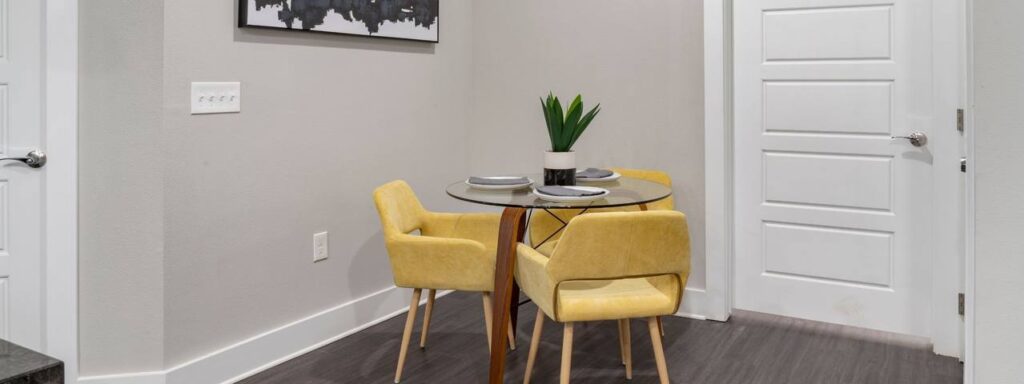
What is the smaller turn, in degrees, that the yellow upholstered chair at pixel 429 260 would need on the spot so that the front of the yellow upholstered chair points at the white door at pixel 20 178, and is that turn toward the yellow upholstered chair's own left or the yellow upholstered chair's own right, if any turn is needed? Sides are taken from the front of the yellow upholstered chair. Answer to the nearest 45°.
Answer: approximately 180°

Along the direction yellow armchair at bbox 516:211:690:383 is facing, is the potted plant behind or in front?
in front

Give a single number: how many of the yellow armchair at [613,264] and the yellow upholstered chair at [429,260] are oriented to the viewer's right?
1

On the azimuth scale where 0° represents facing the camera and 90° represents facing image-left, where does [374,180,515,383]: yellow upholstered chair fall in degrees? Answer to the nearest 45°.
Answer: approximately 270°

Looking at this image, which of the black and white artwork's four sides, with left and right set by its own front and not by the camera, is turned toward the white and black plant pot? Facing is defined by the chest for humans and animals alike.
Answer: front

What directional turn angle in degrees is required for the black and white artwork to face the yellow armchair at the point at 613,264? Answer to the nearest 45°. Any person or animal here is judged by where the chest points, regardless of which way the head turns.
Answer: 0° — it already faces it

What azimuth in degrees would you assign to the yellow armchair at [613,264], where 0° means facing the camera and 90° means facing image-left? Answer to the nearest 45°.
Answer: approximately 135°

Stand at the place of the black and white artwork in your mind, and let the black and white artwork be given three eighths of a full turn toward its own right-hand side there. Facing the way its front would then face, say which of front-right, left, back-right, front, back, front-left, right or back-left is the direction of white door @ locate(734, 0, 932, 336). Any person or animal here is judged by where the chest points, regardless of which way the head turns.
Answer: back

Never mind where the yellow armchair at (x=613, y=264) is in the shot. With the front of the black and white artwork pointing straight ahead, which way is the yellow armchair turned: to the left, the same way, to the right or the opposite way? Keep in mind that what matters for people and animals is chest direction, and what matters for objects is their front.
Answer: the opposite way
